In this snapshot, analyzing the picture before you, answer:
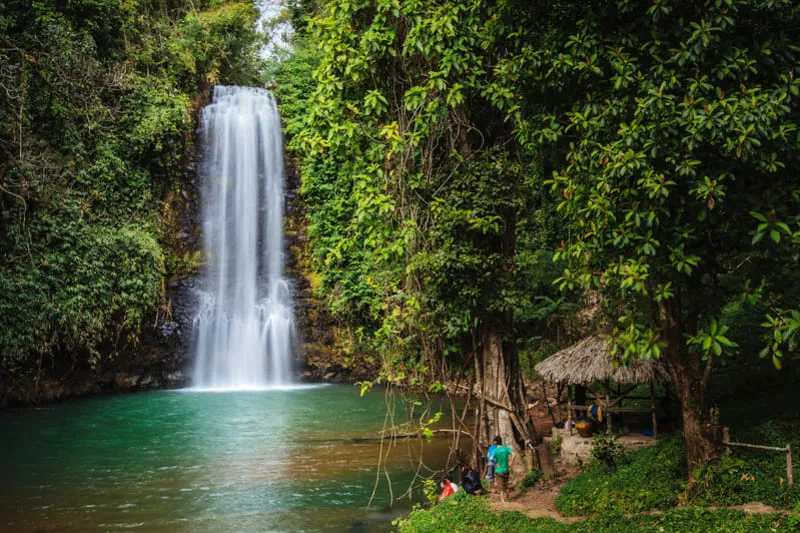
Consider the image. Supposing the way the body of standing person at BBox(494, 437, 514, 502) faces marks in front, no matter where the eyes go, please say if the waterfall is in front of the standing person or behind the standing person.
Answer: in front

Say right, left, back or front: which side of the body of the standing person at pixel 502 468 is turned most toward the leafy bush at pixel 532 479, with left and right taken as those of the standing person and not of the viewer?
right

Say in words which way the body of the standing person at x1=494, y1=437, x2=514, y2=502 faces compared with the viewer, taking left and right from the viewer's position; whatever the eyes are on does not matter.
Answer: facing away from the viewer and to the left of the viewer

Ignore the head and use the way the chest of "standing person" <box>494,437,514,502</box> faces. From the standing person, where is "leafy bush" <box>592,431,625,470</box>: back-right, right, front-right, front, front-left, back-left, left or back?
front-right
